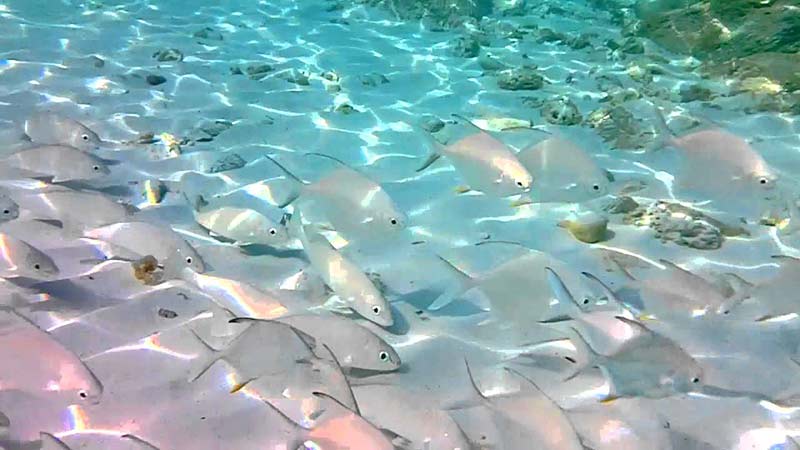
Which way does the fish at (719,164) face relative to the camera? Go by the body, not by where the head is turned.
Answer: to the viewer's right

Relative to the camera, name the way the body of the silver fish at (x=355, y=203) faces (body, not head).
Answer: to the viewer's right

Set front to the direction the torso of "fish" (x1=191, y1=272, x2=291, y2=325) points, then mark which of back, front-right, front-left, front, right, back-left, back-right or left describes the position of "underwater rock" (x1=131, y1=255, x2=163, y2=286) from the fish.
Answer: back-left

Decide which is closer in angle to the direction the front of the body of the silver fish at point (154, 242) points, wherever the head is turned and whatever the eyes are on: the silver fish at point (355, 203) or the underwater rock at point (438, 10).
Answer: the silver fish

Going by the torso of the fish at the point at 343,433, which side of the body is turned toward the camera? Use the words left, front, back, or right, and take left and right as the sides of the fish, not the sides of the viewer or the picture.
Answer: right

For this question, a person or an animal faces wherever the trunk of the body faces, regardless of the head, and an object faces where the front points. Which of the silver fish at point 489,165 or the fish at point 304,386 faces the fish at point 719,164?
the silver fish

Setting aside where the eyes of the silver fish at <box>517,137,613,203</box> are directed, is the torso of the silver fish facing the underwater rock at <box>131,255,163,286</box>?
no

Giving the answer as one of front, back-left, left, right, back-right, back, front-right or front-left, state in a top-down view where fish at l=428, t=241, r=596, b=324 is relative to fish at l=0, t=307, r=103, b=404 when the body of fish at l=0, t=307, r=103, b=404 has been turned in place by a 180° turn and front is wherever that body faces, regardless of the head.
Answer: back

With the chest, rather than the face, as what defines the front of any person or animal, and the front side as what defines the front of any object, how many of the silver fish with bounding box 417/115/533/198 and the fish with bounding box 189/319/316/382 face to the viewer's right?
2

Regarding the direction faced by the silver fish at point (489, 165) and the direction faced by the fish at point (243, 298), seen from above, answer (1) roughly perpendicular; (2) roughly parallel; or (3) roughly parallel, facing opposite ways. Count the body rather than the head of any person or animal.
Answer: roughly parallel

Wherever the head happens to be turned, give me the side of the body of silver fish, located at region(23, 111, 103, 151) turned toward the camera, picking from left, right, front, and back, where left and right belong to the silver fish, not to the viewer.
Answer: right

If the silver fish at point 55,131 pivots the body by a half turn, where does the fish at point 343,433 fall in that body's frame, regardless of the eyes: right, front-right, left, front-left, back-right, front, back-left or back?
left

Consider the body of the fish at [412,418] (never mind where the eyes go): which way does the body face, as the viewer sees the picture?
to the viewer's right

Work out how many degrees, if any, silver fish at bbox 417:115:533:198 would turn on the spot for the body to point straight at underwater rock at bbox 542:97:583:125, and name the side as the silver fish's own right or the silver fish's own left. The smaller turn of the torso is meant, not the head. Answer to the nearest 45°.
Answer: approximately 90° to the silver fish's own left

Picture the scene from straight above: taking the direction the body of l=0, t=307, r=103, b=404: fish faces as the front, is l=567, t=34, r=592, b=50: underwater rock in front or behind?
in front

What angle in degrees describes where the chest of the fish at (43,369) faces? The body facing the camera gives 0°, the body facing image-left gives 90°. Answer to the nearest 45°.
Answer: approximately 270°

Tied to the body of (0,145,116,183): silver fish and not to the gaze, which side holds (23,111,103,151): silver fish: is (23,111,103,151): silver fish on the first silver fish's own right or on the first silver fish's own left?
on the first silver fish's own left

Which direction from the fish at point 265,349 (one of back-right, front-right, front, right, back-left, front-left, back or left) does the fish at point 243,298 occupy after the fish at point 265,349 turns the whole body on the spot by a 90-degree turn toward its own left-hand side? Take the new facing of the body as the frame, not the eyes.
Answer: front

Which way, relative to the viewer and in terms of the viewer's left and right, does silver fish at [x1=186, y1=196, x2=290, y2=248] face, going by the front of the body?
facing to the right of the viewer
